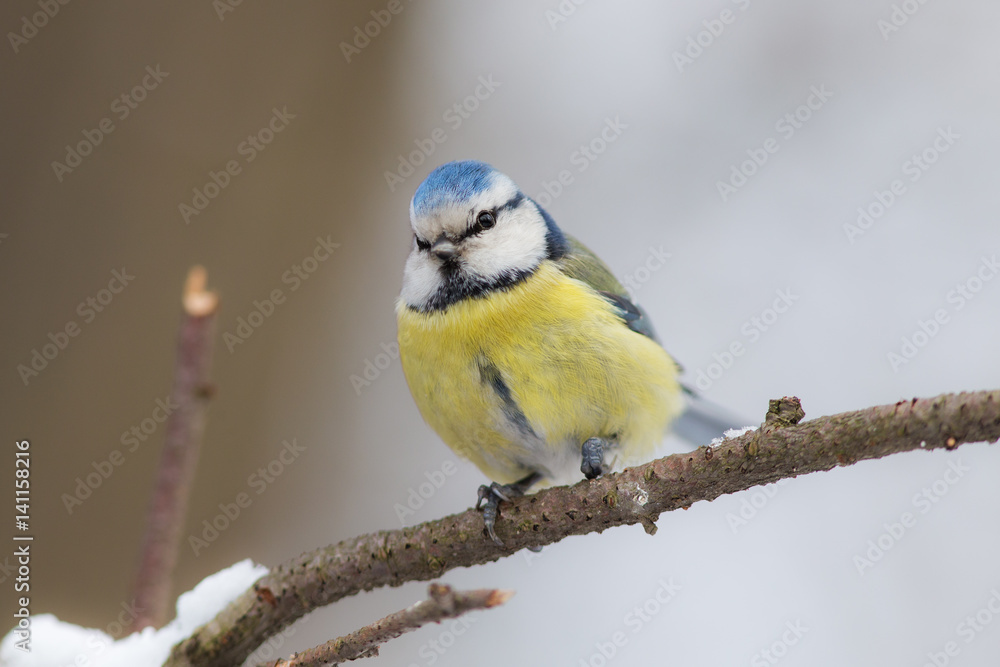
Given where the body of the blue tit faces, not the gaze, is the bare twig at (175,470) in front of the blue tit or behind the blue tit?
in front

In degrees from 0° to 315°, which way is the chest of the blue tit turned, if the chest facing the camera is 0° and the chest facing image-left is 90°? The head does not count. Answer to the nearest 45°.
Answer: approximately 45°

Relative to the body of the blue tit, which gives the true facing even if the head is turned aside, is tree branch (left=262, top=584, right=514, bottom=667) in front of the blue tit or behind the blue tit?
in front
